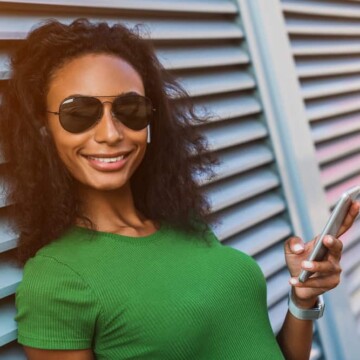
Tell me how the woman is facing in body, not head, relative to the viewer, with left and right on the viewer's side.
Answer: facing the viewer and to the right of the viewer

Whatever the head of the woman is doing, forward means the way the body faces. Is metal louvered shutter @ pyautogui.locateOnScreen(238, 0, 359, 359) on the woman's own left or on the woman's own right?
on the woman's own left
